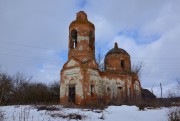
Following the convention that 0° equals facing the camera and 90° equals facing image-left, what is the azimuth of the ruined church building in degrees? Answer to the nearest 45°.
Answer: approximately 45°
